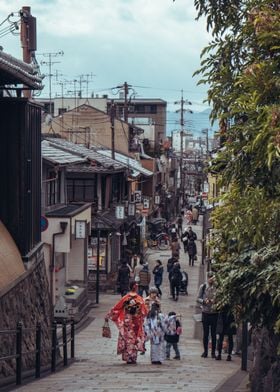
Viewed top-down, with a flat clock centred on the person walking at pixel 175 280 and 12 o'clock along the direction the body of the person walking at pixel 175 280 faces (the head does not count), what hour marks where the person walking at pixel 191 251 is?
the person walking at pixel 191 251 is roughly at 12 o'clock from the person walking at pixel 175 280.

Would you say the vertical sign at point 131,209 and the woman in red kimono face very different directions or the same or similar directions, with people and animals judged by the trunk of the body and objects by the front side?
very different directions

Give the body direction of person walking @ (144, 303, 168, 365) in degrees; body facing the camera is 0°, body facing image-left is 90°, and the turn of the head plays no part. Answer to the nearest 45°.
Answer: approximately 180°

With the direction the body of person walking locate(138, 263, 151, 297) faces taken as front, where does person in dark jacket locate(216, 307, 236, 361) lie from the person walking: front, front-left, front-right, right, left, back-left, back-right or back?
back

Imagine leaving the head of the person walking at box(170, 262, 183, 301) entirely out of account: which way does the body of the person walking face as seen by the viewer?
away from the camera

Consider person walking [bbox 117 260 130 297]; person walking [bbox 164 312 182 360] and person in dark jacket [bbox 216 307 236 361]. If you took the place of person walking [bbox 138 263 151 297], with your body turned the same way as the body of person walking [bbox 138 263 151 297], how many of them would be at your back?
2

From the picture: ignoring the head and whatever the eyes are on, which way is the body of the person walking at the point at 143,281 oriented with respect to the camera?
away from the camera

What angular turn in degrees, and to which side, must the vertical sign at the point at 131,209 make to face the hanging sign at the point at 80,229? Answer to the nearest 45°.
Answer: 0° — it already faces it

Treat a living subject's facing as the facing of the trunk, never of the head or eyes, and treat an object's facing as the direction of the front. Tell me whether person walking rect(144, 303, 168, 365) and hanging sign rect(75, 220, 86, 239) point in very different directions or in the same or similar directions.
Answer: very different directions

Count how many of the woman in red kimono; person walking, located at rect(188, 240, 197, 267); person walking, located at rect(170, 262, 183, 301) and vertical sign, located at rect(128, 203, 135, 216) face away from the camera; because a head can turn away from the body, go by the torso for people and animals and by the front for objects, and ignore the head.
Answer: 3

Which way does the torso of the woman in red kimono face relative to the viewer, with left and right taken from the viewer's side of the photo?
facing away from the viewer
